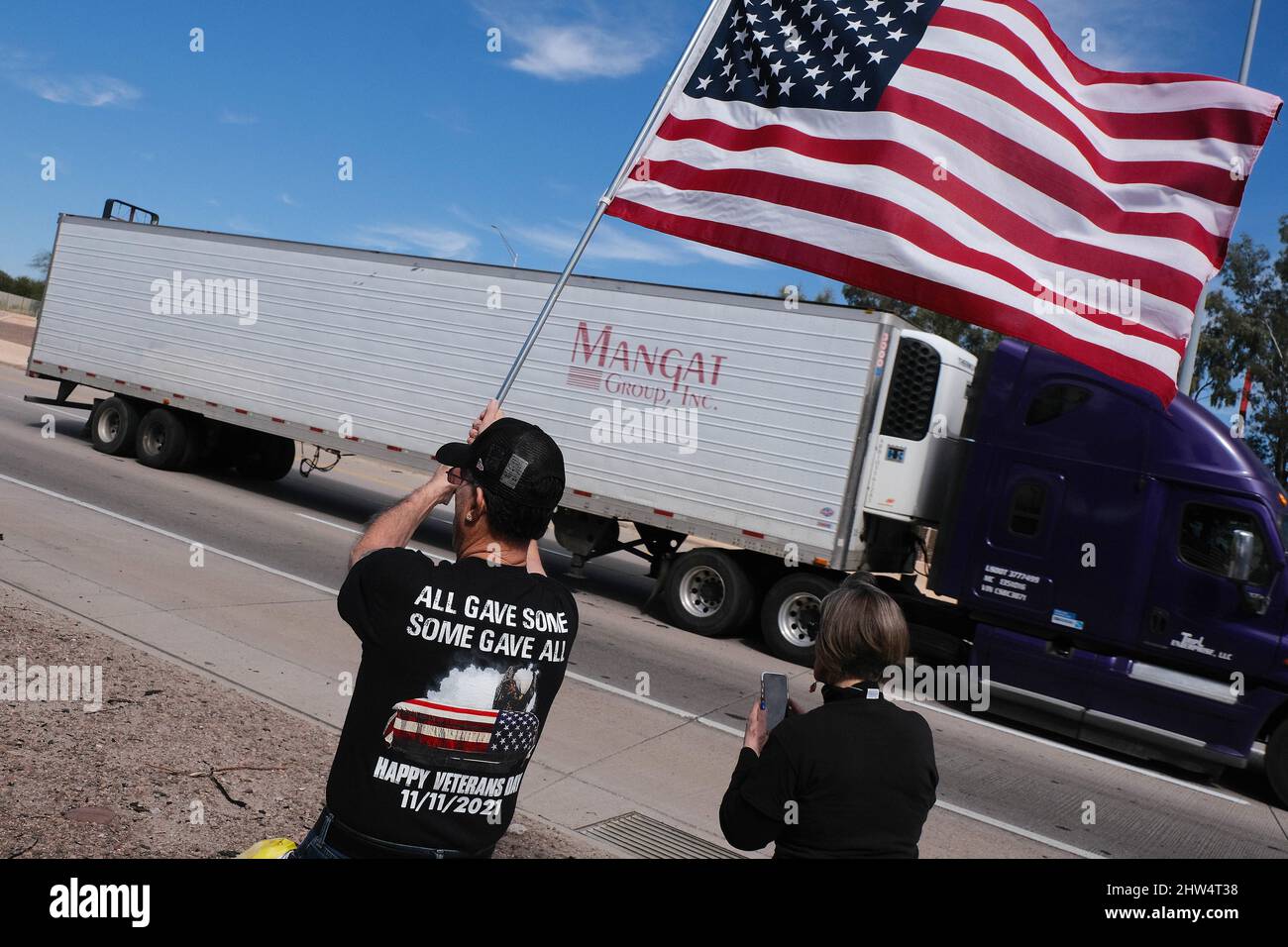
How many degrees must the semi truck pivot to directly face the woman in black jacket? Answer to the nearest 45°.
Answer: approximately 45° to its right

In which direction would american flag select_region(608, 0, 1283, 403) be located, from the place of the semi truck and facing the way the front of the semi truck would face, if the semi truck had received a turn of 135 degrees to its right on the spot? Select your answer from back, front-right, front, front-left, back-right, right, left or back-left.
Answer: left

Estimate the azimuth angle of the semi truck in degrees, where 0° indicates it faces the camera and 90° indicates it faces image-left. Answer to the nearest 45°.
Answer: approximately 315°

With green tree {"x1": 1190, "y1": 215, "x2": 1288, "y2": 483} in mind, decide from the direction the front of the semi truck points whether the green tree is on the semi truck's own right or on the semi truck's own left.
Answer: on the semi truck's own left

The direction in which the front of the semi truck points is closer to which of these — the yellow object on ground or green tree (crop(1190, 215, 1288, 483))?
the yellow object on ground
